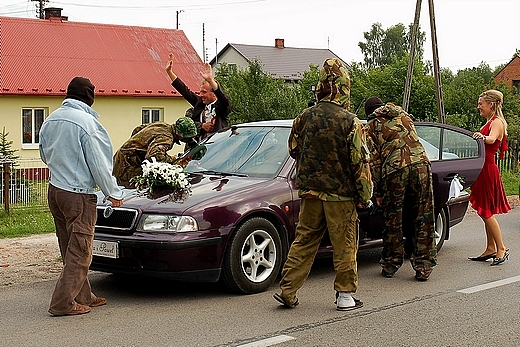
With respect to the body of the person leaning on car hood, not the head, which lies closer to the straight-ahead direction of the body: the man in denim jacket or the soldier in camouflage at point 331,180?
the soldier in camouflage

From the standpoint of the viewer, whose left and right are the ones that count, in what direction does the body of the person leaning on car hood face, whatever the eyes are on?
facing to the right of the viewer

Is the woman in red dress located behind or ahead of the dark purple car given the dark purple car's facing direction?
behind

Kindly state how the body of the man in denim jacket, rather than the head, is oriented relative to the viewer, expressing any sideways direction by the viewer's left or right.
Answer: facing away from the viewer and to the right of the viewer

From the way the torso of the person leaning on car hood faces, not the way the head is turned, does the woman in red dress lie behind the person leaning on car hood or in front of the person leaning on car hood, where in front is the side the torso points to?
in front

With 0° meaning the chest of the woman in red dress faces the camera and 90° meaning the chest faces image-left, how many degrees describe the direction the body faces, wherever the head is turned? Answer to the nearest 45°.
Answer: approximately 90°

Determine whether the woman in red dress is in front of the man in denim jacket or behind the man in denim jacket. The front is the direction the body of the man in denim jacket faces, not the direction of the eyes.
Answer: in front

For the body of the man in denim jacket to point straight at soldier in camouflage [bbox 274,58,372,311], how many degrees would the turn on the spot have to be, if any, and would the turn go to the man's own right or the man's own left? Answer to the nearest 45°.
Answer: approximately 45° to the man's own right

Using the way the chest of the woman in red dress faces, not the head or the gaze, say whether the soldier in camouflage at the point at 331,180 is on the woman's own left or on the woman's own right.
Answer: on the woman's own left

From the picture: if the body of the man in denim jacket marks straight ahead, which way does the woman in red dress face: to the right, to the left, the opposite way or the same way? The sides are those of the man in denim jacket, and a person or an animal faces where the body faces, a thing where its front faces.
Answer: to the left

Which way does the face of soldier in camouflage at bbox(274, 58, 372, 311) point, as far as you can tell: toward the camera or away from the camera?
away from the camera

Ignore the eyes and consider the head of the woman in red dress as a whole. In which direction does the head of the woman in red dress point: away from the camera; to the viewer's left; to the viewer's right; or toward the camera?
to the viewer's left
